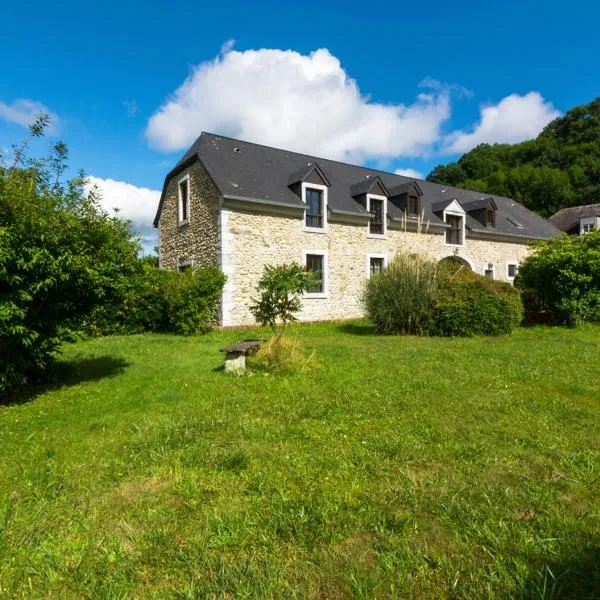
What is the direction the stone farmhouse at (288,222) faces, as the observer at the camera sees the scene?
facing the viewer and to the right of the viewer

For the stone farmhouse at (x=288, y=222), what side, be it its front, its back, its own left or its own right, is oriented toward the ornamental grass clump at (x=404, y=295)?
front

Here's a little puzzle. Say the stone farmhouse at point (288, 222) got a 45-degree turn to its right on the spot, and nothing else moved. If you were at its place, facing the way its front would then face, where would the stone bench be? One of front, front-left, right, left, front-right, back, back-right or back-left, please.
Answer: front

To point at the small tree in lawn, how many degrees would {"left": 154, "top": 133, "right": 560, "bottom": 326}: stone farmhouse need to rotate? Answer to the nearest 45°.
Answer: approximately 45° to its right

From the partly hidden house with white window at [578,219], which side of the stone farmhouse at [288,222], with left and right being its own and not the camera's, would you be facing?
left

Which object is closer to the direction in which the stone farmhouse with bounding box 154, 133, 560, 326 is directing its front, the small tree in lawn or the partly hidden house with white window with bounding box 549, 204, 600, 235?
the small tree in lawn

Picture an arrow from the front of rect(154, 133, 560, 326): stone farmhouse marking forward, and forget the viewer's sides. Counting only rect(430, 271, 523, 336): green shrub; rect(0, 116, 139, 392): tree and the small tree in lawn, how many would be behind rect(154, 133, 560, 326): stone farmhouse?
0

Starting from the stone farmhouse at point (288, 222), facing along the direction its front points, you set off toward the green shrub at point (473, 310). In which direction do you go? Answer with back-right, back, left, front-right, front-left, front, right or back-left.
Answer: front
